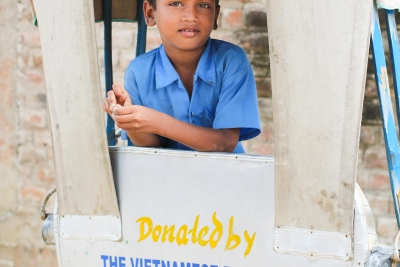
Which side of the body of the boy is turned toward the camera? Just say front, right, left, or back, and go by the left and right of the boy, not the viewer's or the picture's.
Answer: front

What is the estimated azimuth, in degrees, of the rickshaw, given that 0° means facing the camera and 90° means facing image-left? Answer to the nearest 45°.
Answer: approximately 180°
